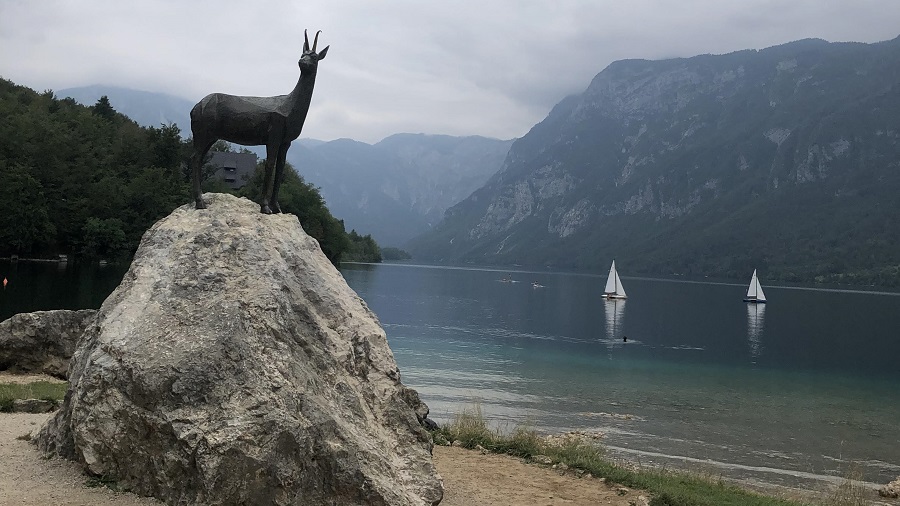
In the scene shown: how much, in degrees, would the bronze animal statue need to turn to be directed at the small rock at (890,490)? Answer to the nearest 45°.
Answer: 0° — it already faces it

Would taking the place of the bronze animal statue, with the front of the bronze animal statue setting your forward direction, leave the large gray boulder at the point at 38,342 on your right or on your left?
on your left

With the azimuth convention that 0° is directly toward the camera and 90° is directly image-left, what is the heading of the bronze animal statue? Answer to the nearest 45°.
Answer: approximately 270°

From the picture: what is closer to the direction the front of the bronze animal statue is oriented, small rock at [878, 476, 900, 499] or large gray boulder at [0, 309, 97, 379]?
the small rock

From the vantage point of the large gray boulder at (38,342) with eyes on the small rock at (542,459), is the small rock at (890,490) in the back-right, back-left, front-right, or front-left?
front-left

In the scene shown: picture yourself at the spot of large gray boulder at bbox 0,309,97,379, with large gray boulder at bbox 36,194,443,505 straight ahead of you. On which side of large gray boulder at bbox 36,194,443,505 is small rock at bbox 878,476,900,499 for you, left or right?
left

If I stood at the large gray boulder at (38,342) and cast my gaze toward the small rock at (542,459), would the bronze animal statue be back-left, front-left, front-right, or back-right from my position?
front-right
